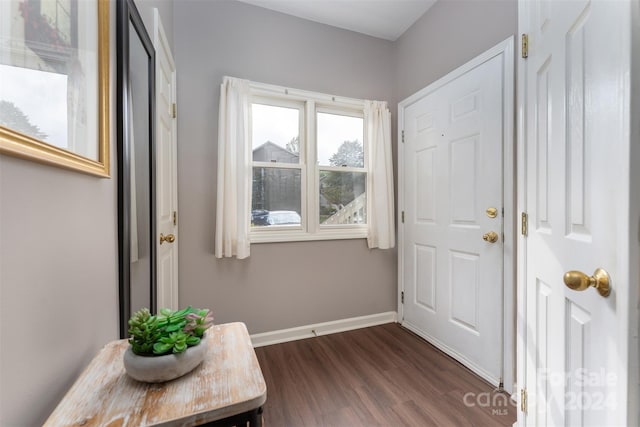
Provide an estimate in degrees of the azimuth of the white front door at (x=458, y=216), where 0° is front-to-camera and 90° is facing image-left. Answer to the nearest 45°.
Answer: approximately 45°

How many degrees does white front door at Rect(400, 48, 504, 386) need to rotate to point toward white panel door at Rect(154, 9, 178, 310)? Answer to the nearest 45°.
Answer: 0° — it already faces it

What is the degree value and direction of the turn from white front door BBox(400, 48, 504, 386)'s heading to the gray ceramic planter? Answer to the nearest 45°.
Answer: approximately 45° to its left

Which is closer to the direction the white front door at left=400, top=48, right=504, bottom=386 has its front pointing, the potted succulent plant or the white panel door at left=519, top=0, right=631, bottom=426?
the potted succulent plant

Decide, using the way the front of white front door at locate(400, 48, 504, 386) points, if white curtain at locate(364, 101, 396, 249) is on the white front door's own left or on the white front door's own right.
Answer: on the white front door's own right

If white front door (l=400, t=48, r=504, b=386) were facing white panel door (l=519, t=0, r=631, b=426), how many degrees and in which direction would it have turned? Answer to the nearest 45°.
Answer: approximately 45° to its left

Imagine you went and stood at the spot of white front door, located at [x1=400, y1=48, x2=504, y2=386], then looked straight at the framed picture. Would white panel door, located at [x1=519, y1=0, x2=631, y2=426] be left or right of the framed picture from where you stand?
left

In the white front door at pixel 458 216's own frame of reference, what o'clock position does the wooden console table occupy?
The wooden console table is roughly at 11 o'clock from the white front door.
